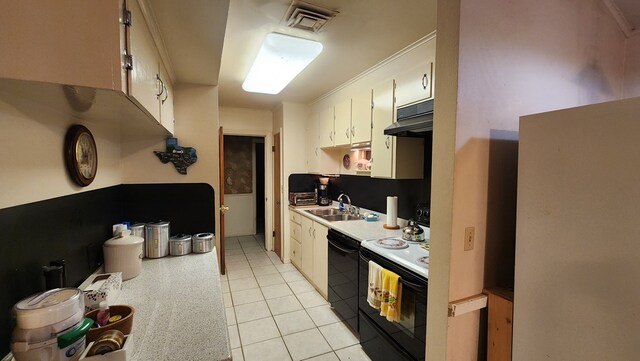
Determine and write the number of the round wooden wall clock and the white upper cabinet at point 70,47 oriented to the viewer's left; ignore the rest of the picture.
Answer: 0

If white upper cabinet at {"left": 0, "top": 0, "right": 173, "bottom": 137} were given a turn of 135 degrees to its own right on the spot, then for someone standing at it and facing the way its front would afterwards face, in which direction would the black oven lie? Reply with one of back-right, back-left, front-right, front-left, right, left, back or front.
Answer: back-left

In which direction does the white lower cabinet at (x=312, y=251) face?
to the viewer's left

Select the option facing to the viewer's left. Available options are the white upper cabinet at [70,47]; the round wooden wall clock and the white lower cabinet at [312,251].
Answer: the white lower cabinet

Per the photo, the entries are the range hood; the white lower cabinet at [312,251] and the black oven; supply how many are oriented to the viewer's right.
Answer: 0

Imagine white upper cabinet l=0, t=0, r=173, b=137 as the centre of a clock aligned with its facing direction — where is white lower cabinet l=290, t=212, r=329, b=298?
The white lower cabinet is roughly at 11 o'clock from the white upper cabinet.

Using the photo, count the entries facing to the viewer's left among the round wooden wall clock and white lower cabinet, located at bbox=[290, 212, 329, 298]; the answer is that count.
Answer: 1

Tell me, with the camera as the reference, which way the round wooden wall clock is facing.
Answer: facing the viewer and to the right of the viewer

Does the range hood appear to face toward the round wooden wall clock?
yes

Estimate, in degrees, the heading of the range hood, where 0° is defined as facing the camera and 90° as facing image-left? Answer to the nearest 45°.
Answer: approximately 45°

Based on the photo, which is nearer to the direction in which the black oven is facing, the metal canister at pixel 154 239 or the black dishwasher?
the metal canister

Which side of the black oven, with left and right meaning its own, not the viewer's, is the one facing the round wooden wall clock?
front

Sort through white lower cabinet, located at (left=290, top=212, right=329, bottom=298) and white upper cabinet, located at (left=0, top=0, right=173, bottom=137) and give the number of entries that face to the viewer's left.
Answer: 1

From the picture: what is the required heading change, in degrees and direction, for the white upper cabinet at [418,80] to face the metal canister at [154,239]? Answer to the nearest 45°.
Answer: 0° — it already faces it

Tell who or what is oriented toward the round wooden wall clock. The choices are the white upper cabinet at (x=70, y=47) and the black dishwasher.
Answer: the black dishwasher
